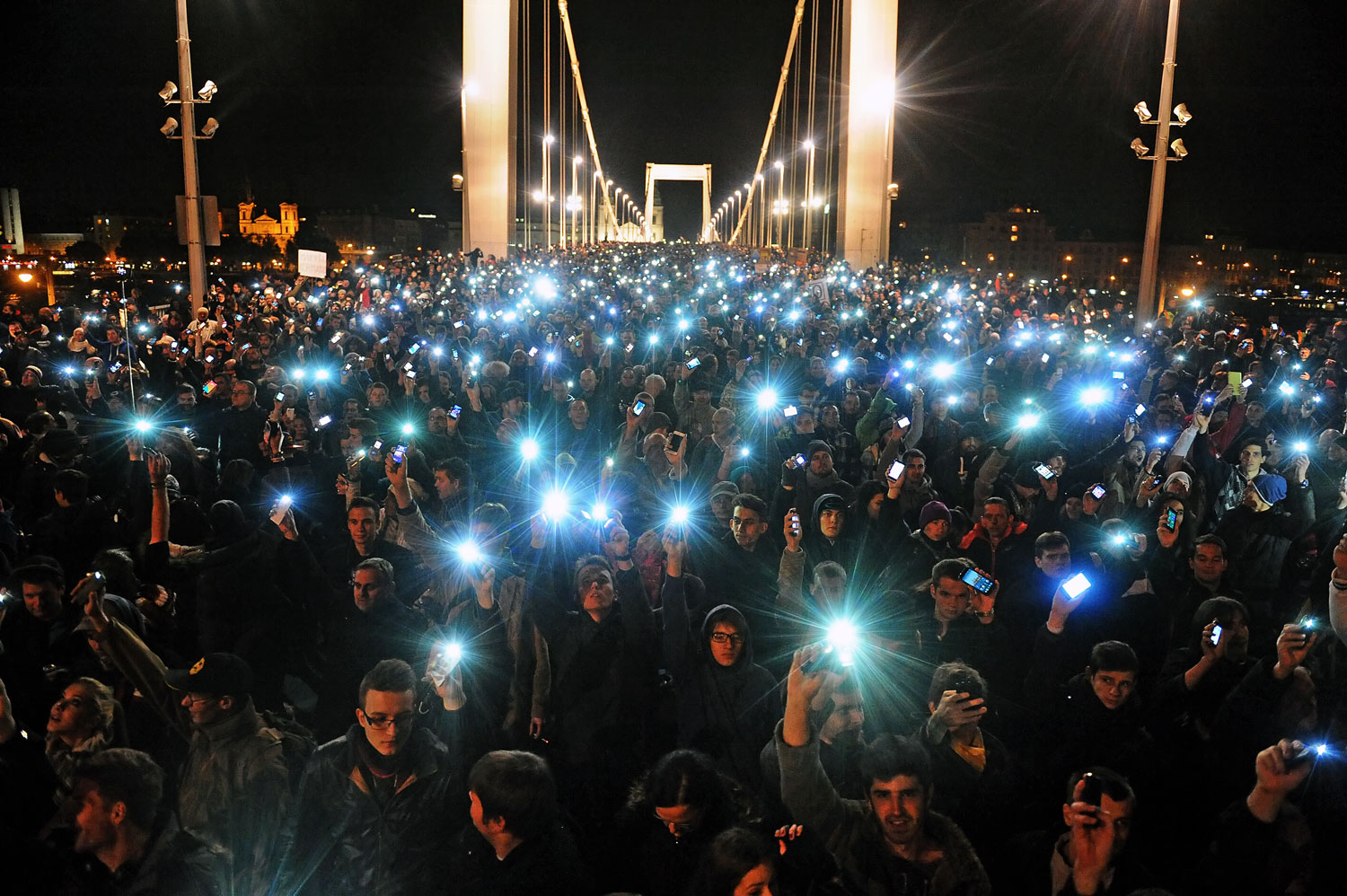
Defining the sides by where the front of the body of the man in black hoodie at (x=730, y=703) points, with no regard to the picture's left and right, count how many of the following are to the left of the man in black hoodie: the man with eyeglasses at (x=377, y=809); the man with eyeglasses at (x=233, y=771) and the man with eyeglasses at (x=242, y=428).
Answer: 0

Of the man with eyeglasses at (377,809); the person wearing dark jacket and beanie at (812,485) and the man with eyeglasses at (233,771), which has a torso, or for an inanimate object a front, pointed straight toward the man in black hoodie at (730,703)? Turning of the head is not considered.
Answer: the person wearing dark jacket and beanie

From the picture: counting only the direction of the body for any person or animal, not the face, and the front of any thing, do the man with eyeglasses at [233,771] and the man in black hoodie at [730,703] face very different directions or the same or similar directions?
same or similar directions

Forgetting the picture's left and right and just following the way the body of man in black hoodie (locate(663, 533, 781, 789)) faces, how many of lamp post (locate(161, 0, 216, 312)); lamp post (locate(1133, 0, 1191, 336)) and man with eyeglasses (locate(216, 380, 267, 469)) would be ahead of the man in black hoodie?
0

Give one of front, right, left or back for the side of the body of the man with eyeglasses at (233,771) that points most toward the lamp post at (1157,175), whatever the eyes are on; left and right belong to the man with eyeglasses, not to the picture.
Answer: back

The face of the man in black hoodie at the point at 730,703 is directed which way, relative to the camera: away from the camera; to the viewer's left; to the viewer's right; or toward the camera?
toward the camera

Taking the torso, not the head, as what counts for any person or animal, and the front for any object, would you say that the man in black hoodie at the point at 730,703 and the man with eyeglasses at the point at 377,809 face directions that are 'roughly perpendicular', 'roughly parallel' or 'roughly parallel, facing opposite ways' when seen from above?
roughly parallel

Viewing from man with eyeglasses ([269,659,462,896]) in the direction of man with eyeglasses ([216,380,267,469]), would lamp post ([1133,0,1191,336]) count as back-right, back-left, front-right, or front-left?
front-right

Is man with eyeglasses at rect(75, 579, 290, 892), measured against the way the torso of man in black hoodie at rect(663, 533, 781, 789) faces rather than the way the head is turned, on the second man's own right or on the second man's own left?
on the second man's own right

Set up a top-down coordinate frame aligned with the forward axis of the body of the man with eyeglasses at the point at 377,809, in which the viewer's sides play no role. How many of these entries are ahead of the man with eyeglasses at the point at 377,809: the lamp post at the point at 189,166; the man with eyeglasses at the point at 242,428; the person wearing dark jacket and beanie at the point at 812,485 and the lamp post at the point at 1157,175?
0

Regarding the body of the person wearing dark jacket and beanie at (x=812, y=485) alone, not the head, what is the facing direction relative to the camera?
toward the camera

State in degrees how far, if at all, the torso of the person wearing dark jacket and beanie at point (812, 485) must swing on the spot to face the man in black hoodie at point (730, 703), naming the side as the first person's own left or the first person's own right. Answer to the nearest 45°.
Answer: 0° — they already face them

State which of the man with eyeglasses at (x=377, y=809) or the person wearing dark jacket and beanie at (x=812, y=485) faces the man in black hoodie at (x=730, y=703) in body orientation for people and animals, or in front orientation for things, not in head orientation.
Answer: the person wearing dark jacket and beanie

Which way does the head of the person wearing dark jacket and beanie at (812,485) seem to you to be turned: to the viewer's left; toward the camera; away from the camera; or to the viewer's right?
toward the camera

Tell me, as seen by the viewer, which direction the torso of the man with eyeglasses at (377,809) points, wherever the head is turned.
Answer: toward the camera

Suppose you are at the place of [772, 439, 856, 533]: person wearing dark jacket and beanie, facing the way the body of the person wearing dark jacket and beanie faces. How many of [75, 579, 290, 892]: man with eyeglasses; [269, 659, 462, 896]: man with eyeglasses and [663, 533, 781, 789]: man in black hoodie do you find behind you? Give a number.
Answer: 0

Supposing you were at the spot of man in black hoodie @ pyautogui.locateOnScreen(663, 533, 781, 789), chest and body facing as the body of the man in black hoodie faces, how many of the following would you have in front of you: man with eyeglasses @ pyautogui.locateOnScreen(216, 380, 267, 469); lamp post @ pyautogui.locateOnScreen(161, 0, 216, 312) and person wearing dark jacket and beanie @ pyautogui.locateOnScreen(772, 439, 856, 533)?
0

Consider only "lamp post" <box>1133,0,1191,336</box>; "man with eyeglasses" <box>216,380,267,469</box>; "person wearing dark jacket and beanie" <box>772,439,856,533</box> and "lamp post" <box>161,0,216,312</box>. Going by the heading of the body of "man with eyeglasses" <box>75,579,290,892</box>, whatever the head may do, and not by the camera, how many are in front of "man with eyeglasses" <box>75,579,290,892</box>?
0
